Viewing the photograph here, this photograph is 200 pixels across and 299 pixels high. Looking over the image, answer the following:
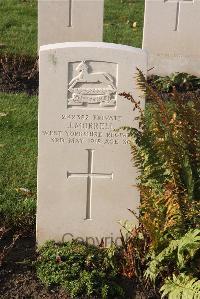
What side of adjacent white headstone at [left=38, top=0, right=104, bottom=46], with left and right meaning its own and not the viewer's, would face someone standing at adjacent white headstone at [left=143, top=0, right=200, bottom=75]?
left

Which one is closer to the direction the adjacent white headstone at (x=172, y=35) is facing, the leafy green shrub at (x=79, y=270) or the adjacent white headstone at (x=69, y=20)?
the leafy green shrub

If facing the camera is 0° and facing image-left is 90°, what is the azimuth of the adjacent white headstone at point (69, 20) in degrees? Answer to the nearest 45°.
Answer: approximately 0°

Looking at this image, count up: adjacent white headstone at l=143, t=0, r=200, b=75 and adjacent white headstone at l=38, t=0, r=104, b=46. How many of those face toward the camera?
2

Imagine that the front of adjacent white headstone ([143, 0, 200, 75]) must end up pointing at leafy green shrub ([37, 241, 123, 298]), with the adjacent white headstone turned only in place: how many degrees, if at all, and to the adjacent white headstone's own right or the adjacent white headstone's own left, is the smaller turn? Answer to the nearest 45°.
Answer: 0° — it already faces it

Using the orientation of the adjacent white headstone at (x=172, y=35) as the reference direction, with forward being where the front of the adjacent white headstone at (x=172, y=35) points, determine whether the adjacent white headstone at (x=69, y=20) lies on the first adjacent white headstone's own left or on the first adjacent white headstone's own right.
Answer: on the first adjacent white headstone's own right
